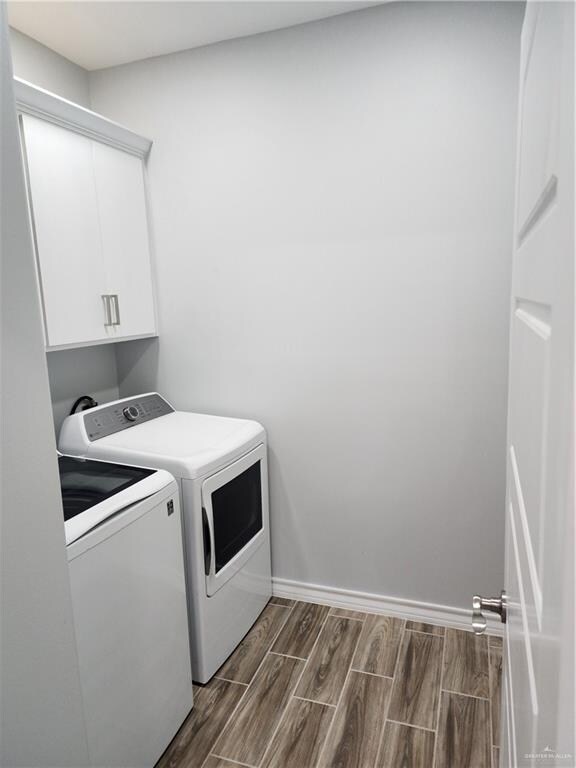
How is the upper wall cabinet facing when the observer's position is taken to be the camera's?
facing the viewer and to the right of the viewer

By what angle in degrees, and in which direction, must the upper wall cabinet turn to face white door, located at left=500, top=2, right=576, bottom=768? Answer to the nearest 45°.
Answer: approximately 45° to its right
